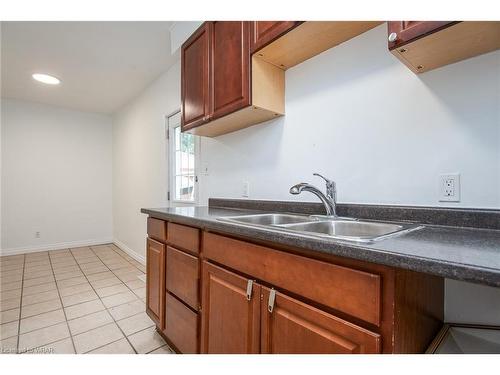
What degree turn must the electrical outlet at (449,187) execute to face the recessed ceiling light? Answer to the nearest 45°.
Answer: approximately 90° to its right

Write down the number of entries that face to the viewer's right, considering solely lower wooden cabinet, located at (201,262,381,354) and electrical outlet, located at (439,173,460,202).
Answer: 0

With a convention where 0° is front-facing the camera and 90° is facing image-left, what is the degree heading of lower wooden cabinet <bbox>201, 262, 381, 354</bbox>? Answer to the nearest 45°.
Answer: approximately 45°

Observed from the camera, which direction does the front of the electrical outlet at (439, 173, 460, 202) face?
facing the viewer

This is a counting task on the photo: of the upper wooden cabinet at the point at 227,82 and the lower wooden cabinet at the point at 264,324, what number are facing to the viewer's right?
0

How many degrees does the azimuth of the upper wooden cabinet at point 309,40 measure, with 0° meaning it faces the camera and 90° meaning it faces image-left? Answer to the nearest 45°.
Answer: approximately 45°

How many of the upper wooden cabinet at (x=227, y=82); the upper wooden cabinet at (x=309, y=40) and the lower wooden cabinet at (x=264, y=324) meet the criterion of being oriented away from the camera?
0

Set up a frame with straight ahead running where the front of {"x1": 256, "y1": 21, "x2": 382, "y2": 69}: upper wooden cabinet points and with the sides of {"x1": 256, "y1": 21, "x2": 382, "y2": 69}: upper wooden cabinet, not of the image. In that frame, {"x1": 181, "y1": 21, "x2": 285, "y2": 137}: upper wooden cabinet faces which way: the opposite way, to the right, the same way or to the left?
the same way

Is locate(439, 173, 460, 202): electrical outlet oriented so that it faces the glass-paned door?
no

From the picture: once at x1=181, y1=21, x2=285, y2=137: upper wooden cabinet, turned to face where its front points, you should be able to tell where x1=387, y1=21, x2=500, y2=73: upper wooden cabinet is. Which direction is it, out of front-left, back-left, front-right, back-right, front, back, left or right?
left

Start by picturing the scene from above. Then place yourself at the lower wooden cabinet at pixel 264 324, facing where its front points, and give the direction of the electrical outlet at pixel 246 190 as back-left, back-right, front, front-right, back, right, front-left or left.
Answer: back-right

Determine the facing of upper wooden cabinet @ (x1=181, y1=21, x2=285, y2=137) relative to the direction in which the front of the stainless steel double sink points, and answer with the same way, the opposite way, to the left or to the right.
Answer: the same way

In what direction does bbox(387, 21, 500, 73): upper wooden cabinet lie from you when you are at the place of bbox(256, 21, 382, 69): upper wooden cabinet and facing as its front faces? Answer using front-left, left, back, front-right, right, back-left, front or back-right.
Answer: left

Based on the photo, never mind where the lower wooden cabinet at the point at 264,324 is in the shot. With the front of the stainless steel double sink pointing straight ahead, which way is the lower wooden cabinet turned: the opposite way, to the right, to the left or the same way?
the same way
